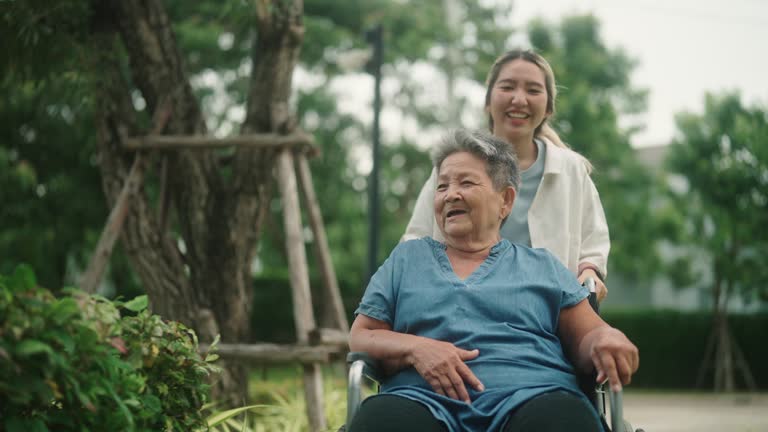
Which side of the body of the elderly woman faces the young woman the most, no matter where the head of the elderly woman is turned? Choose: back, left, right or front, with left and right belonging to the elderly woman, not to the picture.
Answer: back

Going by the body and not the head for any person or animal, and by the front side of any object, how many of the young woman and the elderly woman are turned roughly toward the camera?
2

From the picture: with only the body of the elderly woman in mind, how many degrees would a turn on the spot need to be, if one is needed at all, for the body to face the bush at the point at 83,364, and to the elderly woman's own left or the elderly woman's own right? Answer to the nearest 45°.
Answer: approximately 45° to the elderly woman's own right

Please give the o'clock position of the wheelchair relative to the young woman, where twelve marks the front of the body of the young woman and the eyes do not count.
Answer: The wheelchair is roughly at 1 o'clock from the young woman.

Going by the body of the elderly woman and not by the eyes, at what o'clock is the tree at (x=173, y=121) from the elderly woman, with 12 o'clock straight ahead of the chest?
The tree is roughly at 5 o'clock from the elderly woman.

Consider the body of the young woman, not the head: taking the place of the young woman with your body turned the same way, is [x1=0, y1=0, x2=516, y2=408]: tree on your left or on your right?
on your right

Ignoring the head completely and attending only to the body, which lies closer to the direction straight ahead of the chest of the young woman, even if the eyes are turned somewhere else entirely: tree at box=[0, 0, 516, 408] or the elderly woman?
the elderly woman

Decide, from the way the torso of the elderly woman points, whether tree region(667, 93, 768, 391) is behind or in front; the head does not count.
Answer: behind
